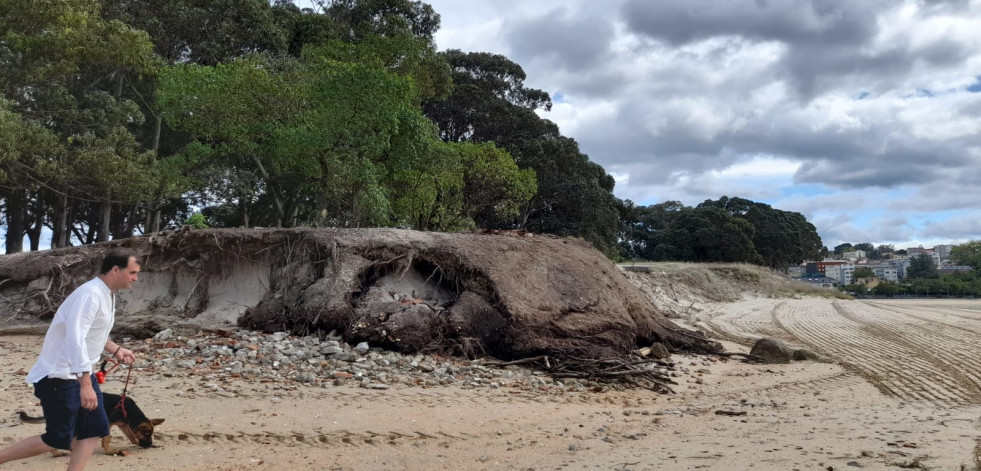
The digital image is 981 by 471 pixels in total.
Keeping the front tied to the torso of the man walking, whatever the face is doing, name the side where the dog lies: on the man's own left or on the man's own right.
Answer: on the man's own left

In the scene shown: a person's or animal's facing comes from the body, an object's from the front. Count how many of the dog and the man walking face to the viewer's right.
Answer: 2

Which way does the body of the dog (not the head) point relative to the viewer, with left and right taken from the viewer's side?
facing to the right of the viewer

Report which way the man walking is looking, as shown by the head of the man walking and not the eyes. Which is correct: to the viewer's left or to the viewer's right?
to the viewer's right

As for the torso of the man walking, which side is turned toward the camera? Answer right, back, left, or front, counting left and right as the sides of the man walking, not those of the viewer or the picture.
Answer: right

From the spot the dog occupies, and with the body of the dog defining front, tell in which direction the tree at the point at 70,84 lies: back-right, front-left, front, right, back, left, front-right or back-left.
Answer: left

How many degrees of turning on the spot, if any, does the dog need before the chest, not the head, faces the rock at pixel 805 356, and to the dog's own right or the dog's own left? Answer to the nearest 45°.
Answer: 0° — it already faces it

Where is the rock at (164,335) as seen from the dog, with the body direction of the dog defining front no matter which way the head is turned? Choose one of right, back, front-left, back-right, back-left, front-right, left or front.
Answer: left
